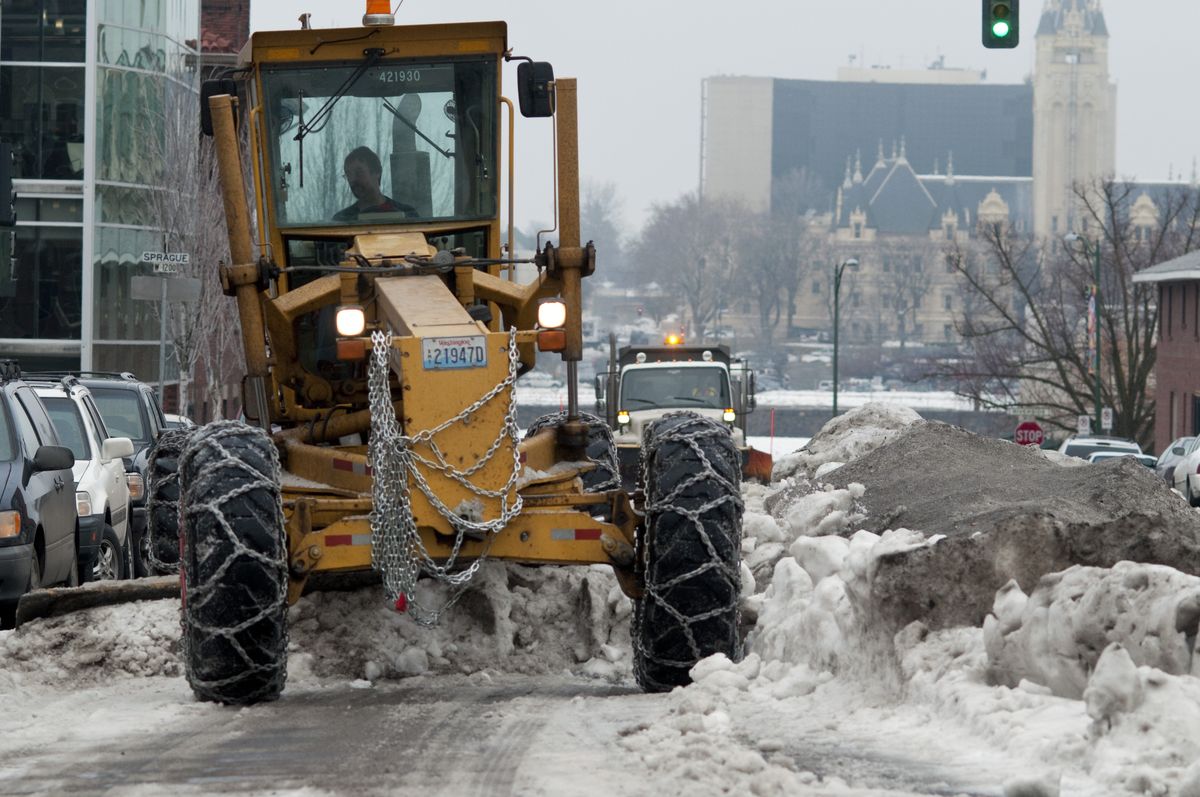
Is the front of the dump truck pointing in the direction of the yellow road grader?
yes

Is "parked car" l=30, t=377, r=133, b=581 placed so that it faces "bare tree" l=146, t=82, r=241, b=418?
no

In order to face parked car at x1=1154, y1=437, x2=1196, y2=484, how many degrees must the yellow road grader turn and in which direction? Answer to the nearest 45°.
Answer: approximately 135° to its left

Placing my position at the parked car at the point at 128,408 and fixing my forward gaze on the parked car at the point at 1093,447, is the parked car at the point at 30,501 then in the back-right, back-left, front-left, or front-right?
back-right

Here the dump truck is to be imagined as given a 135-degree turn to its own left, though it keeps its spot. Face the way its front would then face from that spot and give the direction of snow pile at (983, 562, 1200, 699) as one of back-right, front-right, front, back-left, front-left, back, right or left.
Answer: back-right

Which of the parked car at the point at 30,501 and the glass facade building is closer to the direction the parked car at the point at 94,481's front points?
the parked car

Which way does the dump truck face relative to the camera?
toward the camera

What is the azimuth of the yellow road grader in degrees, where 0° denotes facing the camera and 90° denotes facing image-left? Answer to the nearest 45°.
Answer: approximately 0°

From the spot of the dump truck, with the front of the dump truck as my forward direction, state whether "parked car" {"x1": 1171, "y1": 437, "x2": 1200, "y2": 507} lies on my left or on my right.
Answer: on my left

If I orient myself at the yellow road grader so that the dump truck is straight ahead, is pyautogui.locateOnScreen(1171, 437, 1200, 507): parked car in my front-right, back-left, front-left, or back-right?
front-right

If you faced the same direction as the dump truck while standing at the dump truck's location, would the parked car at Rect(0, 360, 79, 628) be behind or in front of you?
in front

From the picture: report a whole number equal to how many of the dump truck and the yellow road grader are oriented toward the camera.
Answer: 2

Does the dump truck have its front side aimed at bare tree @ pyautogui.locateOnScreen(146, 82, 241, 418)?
no

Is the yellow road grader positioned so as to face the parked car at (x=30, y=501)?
no

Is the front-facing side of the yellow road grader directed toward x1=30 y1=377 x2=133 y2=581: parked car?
no
